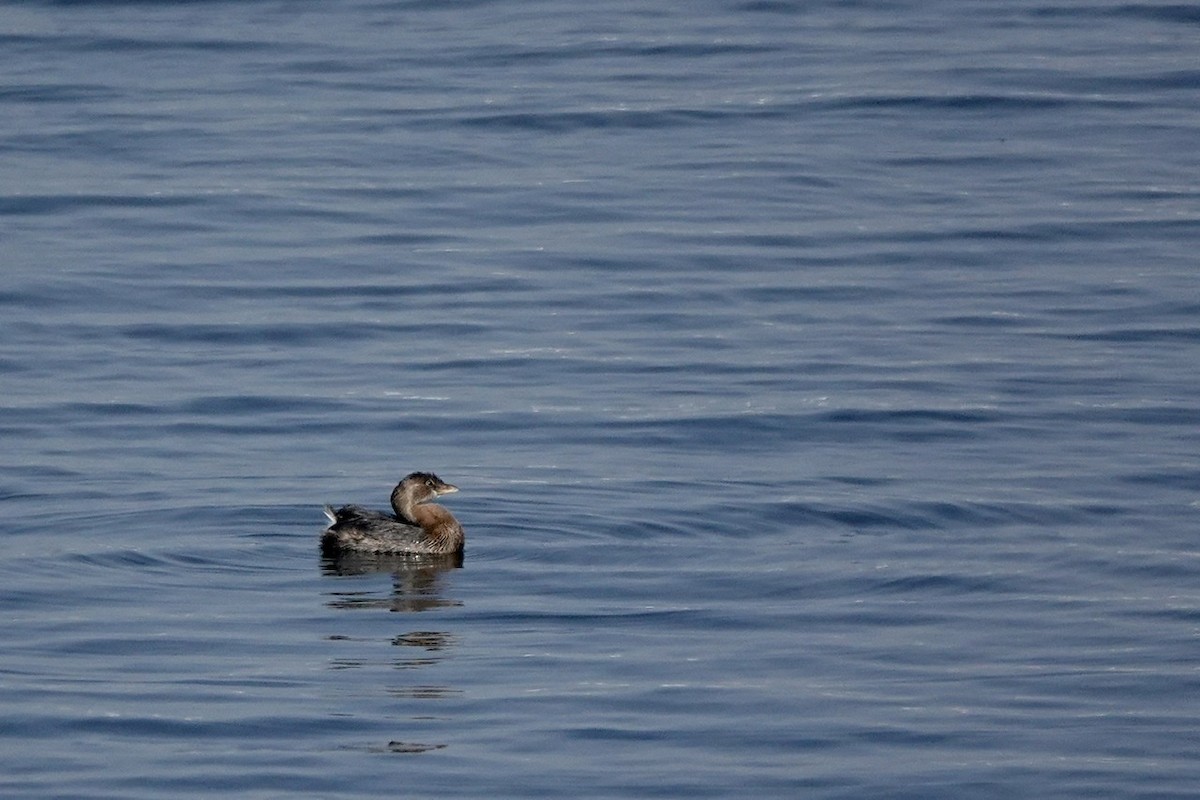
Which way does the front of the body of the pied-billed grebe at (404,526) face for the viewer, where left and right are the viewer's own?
facing to the right of the viewer
